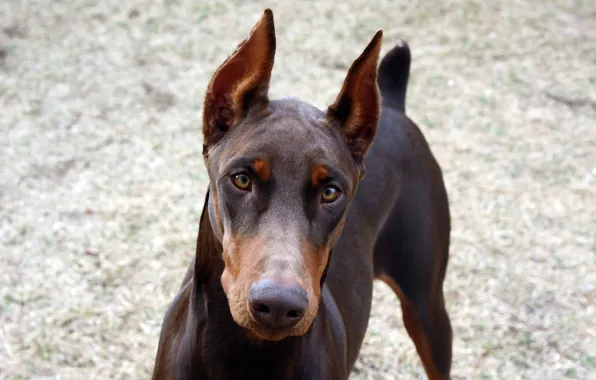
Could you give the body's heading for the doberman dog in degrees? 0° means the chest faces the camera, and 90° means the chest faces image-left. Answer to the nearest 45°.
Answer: approximately 45°
